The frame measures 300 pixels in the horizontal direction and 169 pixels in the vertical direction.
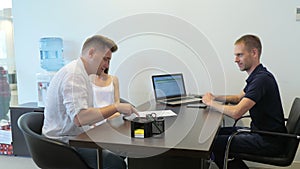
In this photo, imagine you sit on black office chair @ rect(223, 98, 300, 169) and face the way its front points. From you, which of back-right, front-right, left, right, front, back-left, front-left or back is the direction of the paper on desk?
front

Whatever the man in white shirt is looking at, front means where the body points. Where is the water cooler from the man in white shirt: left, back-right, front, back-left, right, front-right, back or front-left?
left

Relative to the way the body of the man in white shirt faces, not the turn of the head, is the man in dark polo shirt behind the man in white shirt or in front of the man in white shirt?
in front

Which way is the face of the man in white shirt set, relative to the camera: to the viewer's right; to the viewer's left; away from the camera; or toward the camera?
to the viewer's right

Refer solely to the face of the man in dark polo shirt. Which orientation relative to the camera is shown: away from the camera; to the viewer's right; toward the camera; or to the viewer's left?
to the viewer's left

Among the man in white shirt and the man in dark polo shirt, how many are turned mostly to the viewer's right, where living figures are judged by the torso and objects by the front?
1

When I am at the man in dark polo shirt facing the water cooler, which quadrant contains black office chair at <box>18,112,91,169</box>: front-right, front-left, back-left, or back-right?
front-left

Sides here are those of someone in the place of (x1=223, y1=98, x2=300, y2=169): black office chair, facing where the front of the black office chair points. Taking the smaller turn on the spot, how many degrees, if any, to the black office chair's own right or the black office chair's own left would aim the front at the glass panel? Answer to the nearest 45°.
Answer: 0° — it already faces it

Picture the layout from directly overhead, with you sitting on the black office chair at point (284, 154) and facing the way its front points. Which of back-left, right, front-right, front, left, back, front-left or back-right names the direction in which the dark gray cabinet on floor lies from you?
front

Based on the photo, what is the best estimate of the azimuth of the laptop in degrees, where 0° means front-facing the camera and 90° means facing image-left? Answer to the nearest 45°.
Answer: approximately 315°

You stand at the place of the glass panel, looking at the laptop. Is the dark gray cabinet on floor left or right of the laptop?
right

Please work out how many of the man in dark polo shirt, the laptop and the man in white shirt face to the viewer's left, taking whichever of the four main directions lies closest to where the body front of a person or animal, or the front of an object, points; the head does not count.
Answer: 1

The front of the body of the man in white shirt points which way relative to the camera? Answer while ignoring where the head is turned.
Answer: to the viewer's right

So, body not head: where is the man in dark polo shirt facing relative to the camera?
to the viewer's left

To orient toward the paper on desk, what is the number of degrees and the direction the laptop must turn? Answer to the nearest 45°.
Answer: approximately 45° to its right
